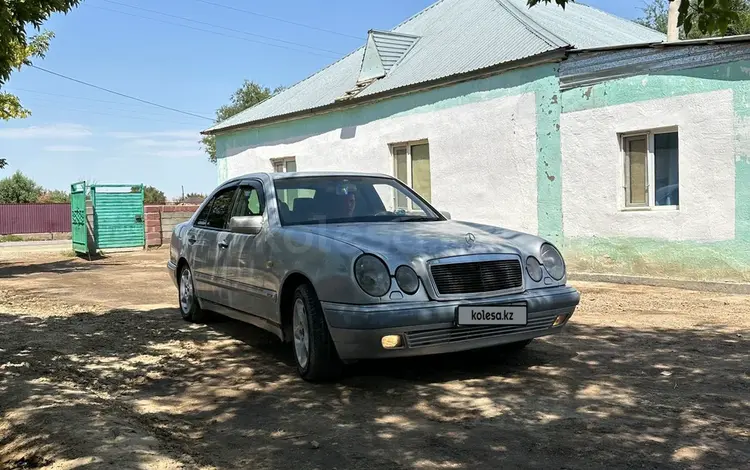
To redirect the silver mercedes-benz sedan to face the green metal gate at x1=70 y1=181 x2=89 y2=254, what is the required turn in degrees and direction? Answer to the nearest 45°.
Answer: approximately 180°

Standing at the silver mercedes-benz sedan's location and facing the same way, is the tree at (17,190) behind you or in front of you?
behind

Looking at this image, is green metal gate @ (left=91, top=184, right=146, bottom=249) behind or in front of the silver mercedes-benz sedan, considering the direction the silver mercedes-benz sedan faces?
behind

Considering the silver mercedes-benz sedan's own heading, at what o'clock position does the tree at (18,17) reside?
The tree is roughly at 5 o'clock from the silver mercedes-benz sedan.

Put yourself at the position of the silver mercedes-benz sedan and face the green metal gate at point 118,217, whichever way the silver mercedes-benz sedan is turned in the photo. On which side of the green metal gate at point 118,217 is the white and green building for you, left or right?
right

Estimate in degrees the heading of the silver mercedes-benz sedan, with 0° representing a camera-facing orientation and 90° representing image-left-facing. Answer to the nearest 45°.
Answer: approximately 315°

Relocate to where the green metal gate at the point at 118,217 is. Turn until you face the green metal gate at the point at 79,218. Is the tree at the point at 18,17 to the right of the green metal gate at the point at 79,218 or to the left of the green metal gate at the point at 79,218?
left
